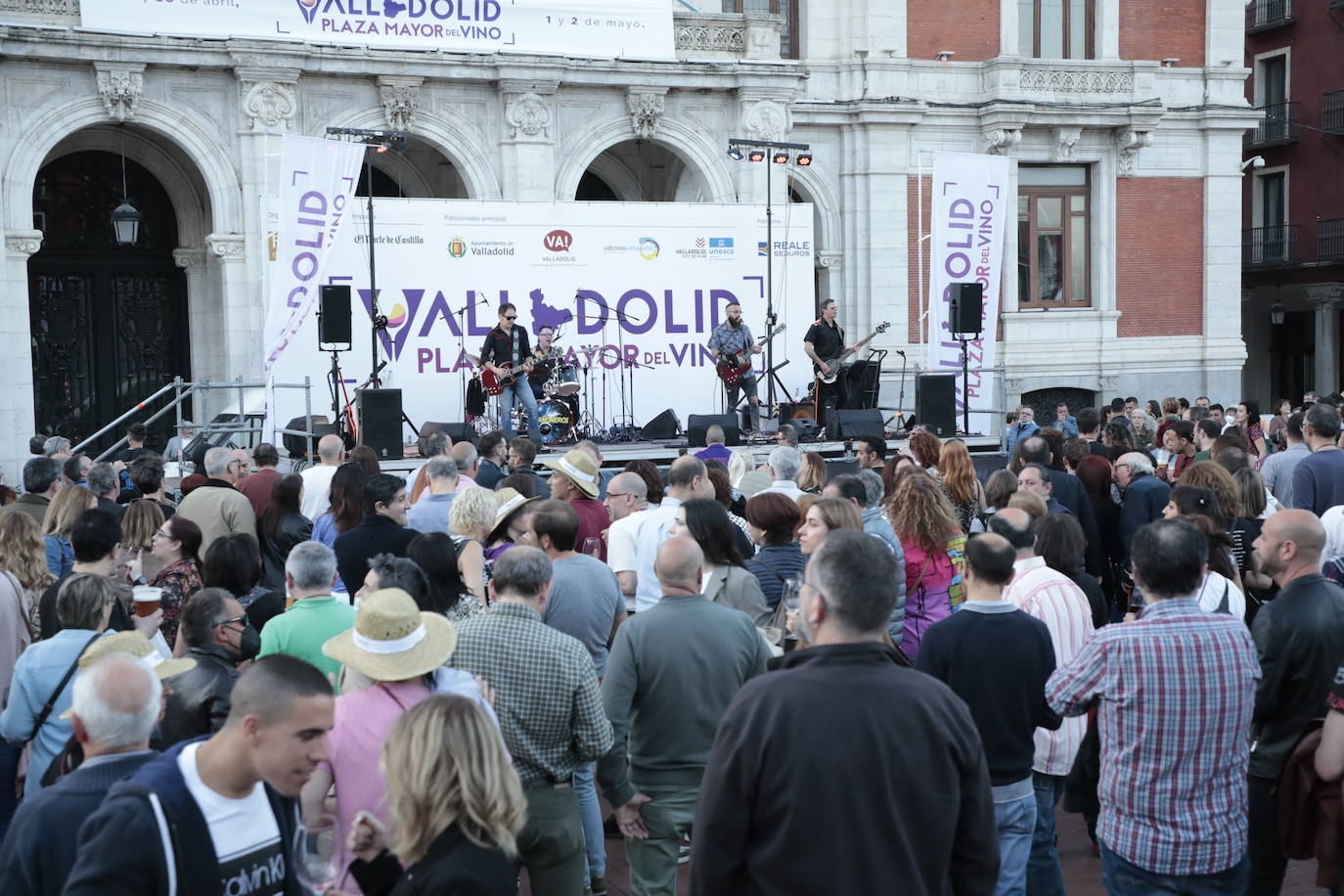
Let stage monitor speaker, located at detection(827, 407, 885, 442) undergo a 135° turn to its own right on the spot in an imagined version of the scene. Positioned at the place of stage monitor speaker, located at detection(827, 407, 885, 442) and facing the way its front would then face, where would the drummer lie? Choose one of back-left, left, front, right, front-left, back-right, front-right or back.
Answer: back-right

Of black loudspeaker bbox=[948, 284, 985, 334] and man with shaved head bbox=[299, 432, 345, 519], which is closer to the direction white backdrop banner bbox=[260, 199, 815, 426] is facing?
the man with shaved head

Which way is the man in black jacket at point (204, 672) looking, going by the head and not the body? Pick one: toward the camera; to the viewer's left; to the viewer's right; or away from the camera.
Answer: to the viewer's right

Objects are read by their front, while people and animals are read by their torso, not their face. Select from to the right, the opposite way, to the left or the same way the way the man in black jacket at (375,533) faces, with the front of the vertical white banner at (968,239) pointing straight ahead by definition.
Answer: the opposite way

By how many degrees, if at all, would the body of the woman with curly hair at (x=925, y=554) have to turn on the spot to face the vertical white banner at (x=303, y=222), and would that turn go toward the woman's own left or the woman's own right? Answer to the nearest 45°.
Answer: approximately 45° to the woman's own left

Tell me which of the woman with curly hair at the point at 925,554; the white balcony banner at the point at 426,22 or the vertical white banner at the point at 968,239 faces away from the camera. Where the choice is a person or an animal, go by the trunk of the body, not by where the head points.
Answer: the woman with curly hair

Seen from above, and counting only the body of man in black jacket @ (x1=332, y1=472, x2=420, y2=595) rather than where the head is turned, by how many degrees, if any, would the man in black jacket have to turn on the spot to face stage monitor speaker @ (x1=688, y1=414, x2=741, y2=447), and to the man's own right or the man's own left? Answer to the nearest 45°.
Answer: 0° — they already face it

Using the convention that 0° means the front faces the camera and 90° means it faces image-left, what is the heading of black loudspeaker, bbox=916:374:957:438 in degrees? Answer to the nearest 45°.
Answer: approximately 0°

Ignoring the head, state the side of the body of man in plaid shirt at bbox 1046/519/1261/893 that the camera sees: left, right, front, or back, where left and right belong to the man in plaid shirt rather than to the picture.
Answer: back

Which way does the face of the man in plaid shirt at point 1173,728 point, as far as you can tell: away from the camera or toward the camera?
away from the camera

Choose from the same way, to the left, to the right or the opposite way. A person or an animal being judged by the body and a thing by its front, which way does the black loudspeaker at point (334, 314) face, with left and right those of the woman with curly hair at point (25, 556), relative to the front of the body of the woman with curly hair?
the opposite way

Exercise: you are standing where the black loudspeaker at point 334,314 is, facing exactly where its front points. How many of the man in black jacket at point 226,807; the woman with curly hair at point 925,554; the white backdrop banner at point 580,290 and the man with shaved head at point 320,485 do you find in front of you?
3

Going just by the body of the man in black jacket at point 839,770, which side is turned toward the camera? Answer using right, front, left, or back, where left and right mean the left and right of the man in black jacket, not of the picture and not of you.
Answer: back
